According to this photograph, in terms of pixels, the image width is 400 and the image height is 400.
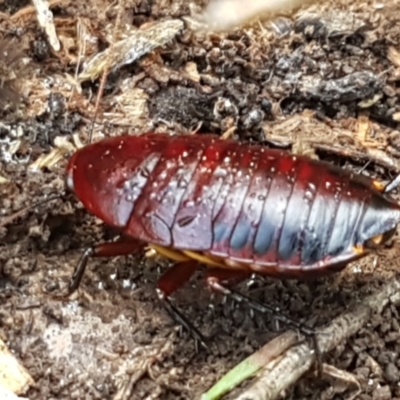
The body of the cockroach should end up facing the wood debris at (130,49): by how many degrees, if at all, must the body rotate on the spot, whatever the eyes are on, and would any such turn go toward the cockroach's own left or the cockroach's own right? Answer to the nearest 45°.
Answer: approximately 90° to the cockroach's own right

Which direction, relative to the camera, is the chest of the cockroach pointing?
to the viewer's left

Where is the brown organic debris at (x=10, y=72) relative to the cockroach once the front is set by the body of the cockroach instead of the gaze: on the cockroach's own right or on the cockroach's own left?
on the cockroach's own right

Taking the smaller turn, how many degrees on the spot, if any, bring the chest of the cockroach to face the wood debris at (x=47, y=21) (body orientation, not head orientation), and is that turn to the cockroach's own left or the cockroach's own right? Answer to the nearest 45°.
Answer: approximately 90° to the cockroach's own right

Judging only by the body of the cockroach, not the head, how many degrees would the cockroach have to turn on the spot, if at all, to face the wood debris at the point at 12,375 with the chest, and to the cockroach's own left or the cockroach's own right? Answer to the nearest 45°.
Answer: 0° — it already faces it

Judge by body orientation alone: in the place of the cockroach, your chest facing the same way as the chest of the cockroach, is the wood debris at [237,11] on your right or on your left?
on your right
